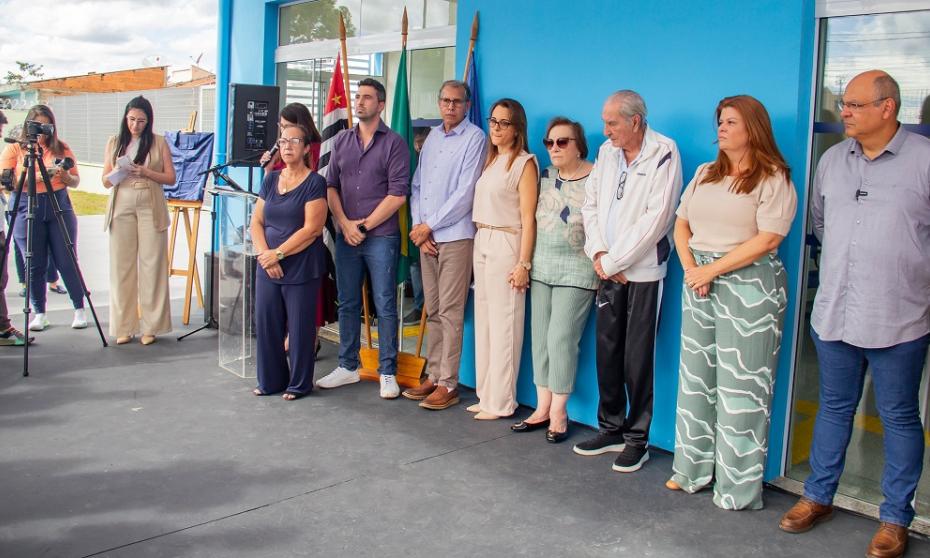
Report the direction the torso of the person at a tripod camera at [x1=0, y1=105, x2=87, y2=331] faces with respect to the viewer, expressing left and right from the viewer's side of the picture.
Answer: facing the viewer

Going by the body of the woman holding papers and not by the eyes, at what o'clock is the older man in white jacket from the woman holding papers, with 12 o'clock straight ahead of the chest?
The older man in white jacket is roughly at 11 o'clock from the woman holding papers.

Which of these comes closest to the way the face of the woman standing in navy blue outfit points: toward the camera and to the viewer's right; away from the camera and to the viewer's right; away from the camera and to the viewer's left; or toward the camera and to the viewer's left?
toward the camera and to the viewer's left

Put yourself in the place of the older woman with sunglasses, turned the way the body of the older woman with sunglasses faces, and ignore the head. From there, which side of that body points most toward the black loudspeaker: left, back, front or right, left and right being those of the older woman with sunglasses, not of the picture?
right

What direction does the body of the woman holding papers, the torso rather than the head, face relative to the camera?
toward the camera

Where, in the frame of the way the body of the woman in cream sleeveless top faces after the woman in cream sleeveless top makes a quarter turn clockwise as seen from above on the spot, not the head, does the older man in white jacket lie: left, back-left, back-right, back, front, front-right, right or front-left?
back

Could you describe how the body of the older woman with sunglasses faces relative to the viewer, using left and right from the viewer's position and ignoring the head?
facing the viewer and to the left of the viewer

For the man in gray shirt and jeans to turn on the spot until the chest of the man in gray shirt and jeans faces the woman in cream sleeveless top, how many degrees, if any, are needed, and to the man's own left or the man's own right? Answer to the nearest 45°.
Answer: approximately 90° to the man's own right

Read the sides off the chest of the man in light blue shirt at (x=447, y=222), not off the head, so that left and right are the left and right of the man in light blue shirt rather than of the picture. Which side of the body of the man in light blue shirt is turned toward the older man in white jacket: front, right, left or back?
left

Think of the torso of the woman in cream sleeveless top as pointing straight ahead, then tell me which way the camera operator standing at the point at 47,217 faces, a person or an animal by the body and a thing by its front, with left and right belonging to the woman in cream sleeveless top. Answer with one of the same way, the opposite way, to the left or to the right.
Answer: to the left

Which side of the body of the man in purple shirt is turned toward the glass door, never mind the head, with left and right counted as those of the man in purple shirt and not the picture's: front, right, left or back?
left
